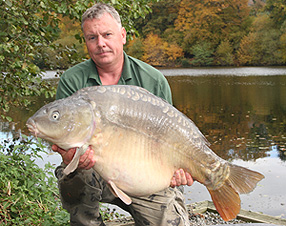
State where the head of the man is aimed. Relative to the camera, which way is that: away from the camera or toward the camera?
toward the camera

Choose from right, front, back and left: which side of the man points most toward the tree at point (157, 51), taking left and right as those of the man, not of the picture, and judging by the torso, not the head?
back

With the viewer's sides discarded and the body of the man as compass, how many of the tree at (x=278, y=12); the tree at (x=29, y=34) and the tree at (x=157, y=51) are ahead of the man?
0

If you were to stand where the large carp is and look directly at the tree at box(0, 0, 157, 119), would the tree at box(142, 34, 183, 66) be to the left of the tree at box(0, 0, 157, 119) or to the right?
right

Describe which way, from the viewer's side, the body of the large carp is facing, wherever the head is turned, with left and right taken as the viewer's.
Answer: facing to the left of the viewer

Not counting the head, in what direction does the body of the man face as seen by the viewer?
toward the camera

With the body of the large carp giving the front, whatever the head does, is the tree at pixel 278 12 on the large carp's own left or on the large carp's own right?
on the large carp's own right

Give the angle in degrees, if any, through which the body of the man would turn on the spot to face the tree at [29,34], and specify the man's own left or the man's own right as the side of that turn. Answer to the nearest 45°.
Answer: approximately 135° to the man's own right

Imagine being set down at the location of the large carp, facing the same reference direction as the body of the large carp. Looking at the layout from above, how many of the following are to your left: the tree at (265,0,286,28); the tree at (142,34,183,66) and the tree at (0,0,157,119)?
0

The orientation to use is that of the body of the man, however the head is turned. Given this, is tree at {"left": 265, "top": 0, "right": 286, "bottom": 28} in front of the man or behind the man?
behind

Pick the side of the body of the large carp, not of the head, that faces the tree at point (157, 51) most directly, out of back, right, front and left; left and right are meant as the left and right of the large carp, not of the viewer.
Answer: right
